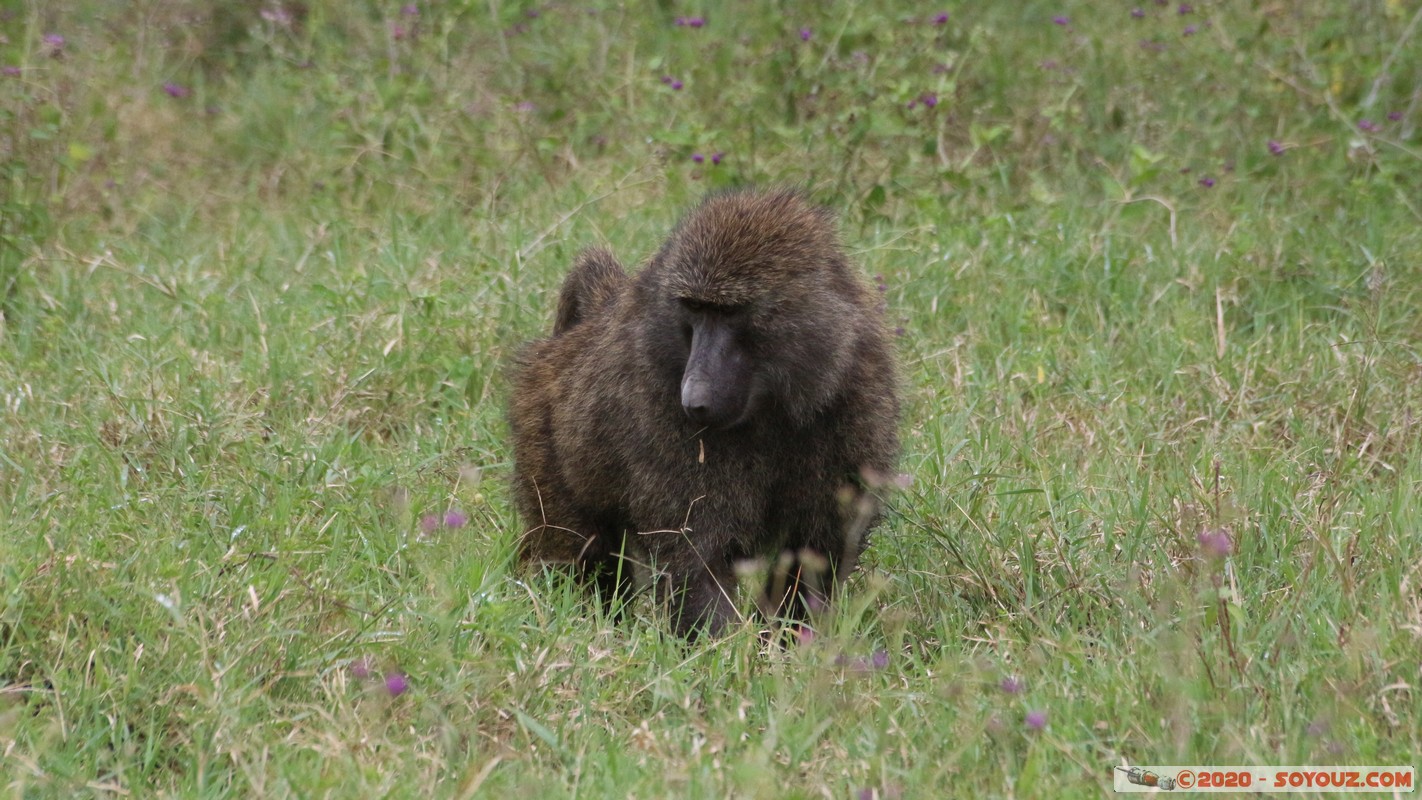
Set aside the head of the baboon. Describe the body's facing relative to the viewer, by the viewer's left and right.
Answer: facing the viewer and to the right of the viewer

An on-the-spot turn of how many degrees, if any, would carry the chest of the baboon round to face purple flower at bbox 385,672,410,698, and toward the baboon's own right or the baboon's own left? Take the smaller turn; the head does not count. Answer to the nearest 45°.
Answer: approximately 90° to the baboon's own right
